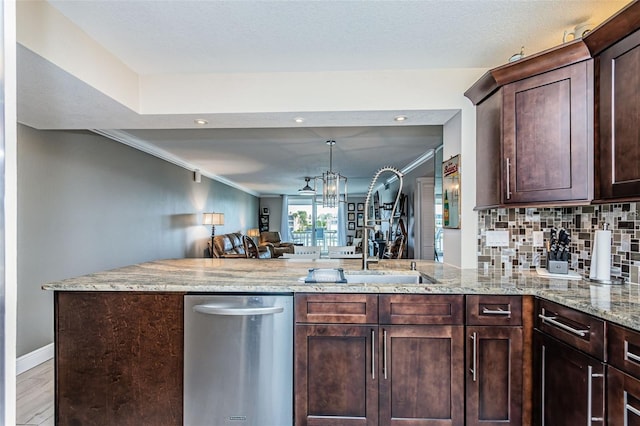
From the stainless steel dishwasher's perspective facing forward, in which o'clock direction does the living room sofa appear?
The living room sofa is roughly at 6 o'clock from the stainless steel dishwasher.

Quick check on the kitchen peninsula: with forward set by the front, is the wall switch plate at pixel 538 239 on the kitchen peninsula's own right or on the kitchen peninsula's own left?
on the kitchen peninsula's own left

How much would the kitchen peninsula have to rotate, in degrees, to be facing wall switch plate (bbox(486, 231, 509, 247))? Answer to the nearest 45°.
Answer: approximately 90° to its left

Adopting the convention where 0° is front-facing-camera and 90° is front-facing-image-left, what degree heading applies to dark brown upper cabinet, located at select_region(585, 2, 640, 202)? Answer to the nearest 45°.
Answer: approximately 45°

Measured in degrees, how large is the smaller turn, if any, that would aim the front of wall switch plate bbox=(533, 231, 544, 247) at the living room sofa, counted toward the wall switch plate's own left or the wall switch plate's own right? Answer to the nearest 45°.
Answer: approximately 135° to the wall switch plate's own right

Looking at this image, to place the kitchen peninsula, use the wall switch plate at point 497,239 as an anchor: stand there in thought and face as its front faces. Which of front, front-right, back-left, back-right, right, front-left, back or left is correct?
front-right

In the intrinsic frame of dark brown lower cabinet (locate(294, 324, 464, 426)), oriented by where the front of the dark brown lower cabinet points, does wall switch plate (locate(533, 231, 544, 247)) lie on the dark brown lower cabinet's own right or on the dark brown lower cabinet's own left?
on the dark brown lower cabinet's own left

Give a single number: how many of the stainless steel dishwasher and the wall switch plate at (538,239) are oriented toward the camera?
2
